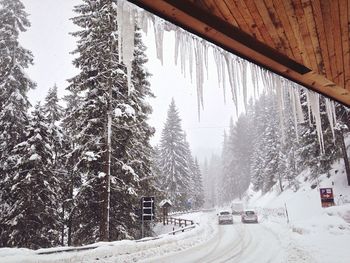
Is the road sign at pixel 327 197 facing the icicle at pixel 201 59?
yes

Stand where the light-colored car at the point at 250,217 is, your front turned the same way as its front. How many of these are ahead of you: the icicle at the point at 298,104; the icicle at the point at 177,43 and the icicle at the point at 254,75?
0

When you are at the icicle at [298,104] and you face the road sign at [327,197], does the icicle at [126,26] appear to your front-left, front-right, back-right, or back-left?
back-left

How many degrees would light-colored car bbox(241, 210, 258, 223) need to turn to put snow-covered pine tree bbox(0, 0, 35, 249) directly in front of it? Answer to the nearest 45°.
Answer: approximately 45° to its right

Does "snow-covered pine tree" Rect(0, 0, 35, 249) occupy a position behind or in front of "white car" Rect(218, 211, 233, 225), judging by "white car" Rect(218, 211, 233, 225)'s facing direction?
in front

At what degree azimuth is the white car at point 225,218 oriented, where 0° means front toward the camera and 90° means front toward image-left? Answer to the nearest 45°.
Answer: approximately 0°

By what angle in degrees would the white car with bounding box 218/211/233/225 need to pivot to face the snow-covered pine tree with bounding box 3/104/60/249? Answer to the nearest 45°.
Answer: approximately 45° to its right

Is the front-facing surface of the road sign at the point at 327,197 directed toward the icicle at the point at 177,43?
yes
